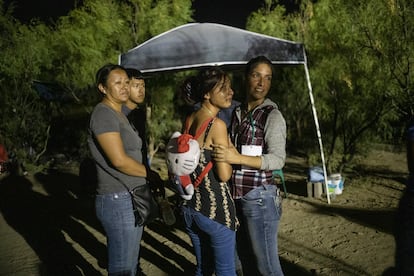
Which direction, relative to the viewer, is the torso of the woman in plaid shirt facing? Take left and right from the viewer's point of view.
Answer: facing the viewer and to the left of the viewer

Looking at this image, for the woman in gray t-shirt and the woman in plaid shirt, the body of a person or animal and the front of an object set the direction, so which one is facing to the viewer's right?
the woman in gray t-shirt

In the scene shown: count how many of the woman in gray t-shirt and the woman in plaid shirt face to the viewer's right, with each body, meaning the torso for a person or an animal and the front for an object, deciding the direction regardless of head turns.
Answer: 1

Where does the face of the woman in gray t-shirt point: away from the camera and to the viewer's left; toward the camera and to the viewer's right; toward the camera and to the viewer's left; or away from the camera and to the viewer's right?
toward the camera and to the viewer's right

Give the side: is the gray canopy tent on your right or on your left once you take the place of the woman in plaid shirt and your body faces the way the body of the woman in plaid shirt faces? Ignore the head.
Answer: on your right

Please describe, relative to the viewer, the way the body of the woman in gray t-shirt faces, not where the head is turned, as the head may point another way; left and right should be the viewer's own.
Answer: facing to the right of the viewer

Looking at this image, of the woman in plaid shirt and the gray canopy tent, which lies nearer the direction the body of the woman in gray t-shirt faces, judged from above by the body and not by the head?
the woman in plaid shirt

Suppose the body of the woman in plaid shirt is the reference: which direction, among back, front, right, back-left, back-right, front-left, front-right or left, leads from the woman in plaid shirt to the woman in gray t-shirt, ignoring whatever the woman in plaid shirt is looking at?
front-right

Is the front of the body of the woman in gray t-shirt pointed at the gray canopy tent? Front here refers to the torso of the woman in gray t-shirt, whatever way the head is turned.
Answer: no

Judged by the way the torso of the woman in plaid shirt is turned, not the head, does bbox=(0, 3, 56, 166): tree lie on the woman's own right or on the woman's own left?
on the woman's own right

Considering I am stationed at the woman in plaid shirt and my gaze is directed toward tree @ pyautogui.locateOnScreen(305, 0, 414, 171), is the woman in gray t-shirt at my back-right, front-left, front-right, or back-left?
back-left
